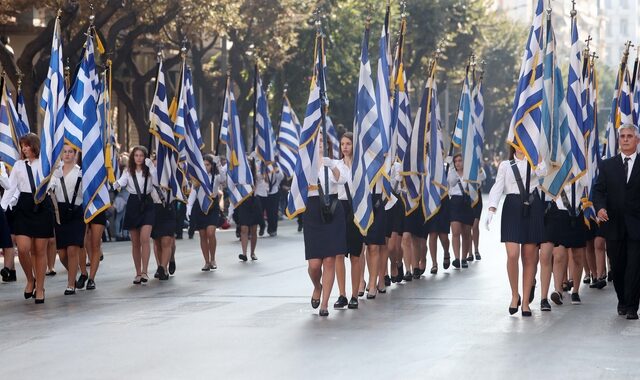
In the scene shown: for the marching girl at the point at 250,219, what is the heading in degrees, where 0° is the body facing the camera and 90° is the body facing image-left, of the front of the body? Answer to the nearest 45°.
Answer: approximately 0°

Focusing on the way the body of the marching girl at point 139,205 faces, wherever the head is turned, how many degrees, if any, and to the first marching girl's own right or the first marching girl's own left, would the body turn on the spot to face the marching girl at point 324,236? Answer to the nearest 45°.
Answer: approximately 45° to the first marching girl's own left

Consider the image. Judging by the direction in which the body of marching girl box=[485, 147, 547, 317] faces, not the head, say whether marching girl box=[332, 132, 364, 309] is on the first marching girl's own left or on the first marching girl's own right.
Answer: on the first marching girl's own right

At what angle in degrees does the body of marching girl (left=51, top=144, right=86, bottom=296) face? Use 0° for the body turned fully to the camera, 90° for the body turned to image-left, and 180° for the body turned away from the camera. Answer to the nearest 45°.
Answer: approximately 0°

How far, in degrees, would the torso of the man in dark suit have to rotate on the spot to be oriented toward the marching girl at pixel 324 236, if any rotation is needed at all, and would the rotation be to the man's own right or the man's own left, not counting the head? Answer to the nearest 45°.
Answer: approximately 90° to the man's own right
